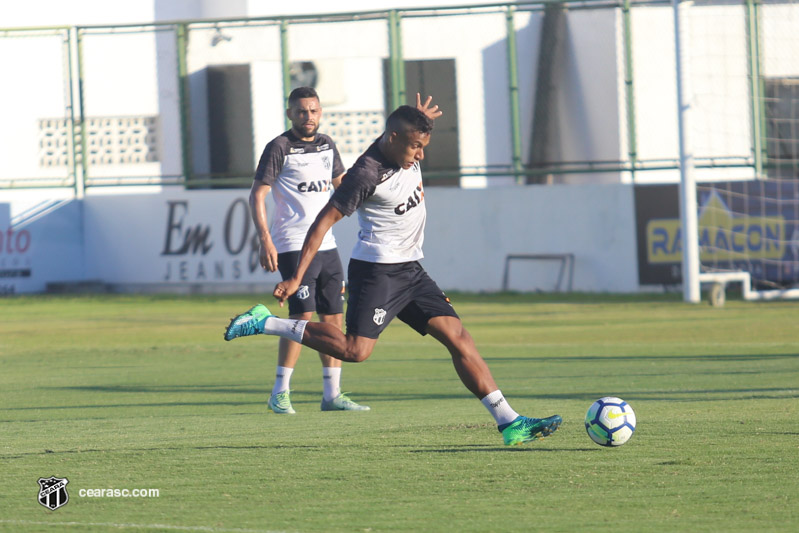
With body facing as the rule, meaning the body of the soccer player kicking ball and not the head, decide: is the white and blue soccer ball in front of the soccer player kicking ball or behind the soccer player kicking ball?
in front

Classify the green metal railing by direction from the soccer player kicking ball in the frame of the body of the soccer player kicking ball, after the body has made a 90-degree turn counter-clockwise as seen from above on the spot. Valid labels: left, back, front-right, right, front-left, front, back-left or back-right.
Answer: front-left

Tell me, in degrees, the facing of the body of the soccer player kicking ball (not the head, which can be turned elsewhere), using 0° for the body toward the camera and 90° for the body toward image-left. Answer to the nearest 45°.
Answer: approximately 315°

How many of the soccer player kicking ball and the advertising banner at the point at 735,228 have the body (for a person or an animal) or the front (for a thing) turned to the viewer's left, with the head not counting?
0

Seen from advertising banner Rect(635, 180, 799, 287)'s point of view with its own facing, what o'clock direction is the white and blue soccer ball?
The white and blue soccer ball is roughly at 12 o'clock from the advertising banner.

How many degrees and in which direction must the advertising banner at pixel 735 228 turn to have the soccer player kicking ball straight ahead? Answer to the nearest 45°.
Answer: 0° — it already faces them

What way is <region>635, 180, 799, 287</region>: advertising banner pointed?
toward the camera

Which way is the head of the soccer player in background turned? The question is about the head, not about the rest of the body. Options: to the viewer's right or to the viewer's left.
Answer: to the viewer's right
